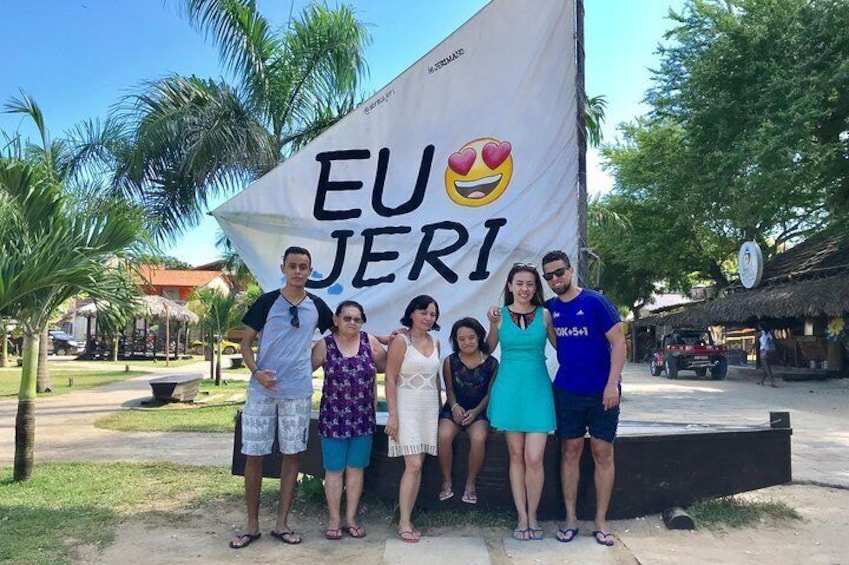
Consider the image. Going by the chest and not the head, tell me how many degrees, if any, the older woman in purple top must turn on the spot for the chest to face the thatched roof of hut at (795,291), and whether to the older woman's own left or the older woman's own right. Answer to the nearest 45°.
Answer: approximately 135° to the older woman's own left

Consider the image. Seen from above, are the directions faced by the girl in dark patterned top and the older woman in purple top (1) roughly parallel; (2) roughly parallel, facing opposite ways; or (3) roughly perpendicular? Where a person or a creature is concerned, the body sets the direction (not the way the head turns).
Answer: roughly parallel

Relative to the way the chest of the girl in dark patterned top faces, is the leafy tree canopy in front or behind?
behind

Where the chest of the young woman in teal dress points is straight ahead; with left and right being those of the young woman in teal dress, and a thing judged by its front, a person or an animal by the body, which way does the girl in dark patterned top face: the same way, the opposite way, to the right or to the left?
the same way

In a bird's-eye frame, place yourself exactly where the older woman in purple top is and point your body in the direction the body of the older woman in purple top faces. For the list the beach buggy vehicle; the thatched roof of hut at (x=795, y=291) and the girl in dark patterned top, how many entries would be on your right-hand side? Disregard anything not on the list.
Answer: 0

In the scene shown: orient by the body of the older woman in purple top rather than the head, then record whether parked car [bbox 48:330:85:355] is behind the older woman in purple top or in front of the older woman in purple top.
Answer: behind

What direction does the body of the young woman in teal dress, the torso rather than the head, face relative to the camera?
toward the camera

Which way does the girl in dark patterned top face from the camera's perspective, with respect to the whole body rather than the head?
toward the camera

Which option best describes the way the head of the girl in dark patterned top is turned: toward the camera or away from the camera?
toward the camera

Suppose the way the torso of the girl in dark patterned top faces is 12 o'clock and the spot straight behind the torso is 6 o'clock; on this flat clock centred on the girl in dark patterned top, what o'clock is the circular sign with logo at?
The circular sign with logo is roughly at 7 o'clock from the girl in dark patterned top.

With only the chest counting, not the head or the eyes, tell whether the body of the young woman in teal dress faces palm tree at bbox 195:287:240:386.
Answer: no

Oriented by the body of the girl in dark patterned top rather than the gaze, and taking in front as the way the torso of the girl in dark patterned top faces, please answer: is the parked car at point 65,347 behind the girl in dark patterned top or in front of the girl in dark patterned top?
behind

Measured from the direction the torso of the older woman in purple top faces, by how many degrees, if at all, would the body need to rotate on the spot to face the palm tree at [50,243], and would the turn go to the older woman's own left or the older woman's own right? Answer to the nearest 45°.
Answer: approximately 135° to the older woman's own right

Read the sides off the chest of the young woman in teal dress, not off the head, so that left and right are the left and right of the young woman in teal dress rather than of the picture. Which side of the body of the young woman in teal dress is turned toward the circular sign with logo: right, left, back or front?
back

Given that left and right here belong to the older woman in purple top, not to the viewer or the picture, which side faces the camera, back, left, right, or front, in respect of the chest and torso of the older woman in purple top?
front

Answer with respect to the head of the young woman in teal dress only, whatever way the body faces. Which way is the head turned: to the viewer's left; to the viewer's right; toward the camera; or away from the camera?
toward the camera

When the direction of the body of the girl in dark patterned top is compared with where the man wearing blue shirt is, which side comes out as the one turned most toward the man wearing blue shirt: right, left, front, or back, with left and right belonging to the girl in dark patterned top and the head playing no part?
left

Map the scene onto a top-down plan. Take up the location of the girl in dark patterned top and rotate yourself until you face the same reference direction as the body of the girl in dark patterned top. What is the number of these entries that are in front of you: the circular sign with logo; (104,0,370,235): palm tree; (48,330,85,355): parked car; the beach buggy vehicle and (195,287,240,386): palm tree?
0

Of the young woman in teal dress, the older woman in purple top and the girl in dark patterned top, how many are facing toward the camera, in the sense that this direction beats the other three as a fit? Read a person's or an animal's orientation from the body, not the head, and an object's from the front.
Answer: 3

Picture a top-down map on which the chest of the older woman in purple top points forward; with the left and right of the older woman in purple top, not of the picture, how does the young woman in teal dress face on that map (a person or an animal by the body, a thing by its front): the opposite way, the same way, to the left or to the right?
the same way
